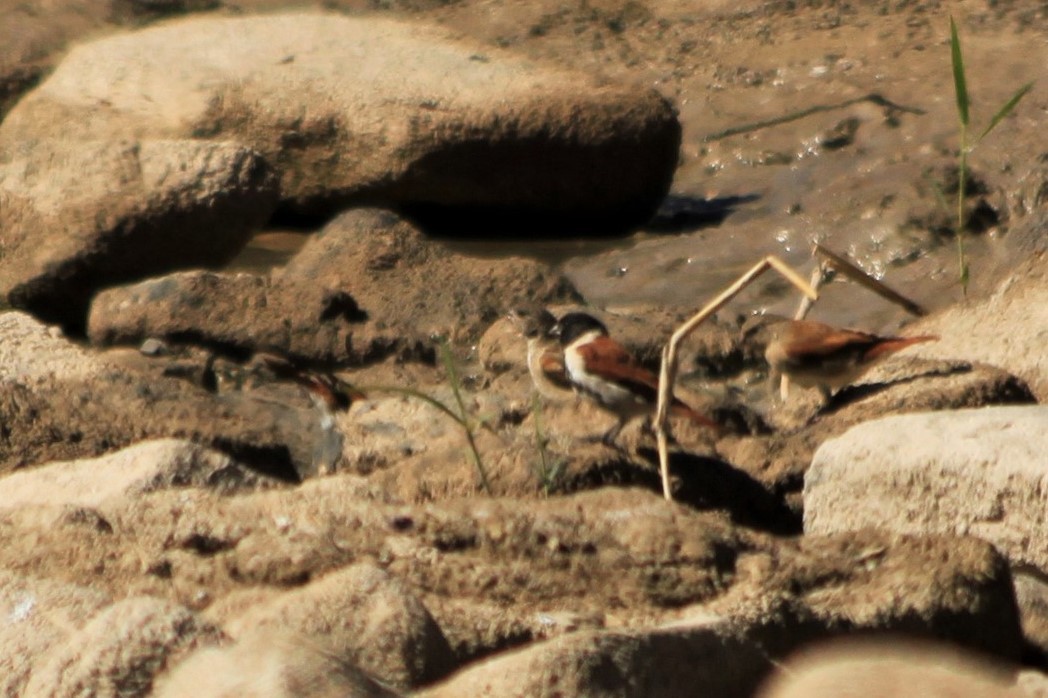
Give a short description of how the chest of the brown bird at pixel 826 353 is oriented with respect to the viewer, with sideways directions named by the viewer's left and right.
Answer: facing to the left of the viewer

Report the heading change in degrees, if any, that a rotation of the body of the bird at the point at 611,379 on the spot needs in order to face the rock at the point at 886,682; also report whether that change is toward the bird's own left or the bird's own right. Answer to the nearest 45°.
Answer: approximately 90° to the bird's own left

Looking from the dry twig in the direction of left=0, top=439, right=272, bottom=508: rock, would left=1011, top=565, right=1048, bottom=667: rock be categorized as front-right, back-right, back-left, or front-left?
back-left

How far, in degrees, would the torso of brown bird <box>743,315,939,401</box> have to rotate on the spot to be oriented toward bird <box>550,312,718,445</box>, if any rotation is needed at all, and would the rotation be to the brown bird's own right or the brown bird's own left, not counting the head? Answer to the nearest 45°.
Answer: approximately 45° to the brown bird's own left

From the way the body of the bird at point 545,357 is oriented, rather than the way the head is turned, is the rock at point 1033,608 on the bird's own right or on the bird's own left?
on the bird's own left

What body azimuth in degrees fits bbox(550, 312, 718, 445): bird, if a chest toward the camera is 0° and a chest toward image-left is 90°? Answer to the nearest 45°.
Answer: approximately 90°
